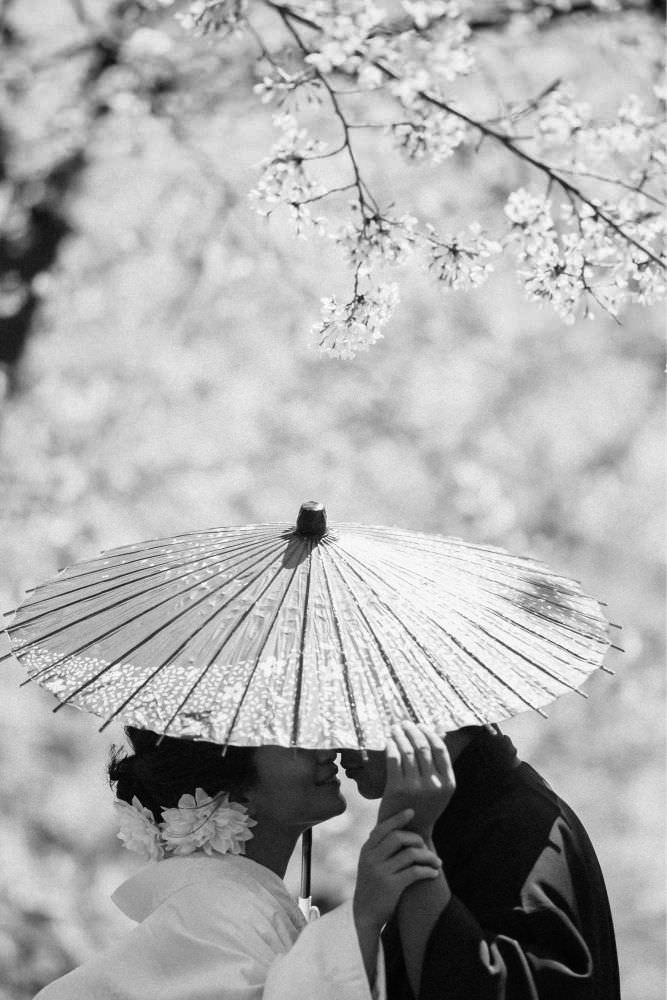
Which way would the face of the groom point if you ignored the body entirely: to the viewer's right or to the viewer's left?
to the viewer's left

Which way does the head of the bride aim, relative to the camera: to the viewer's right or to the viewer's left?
to the viewer's right

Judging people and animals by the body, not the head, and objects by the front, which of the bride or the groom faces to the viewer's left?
the groom

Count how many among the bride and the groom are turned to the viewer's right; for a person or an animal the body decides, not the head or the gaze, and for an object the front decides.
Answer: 1

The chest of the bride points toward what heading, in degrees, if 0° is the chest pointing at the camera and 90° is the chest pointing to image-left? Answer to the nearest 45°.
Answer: approximately 270°

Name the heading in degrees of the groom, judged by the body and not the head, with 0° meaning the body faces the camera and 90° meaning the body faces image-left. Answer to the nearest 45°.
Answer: approximately 90°

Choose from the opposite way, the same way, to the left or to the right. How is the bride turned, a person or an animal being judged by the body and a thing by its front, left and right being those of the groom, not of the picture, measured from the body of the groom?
the opposite way
